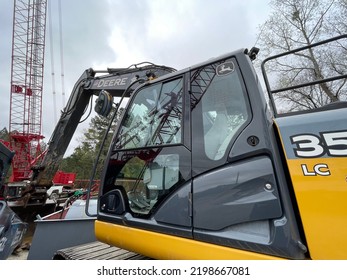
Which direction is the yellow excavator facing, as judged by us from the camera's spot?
facing away from the viewer and to the left of the viewer
